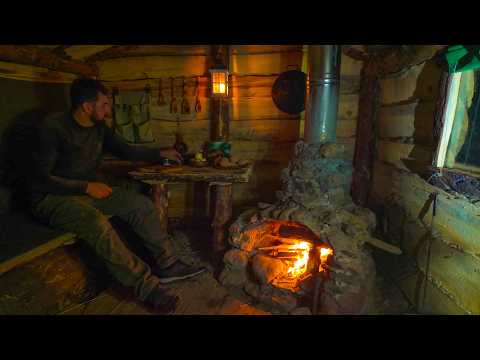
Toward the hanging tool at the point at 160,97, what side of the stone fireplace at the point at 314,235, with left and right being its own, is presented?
right

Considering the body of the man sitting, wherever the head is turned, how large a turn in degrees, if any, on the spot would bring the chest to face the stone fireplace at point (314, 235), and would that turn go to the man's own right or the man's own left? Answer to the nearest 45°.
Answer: approximately 45° to the man's own left

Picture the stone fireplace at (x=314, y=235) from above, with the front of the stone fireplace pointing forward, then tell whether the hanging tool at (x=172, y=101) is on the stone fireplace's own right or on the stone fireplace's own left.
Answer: on the stone fireplace's own right

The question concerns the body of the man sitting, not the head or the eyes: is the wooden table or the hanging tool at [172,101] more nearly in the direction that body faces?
the wooden table

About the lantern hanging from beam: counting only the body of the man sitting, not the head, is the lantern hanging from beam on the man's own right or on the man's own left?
on the man's own left

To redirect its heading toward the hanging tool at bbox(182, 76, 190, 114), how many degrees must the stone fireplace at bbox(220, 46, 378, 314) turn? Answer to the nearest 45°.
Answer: approximately 90° to its right

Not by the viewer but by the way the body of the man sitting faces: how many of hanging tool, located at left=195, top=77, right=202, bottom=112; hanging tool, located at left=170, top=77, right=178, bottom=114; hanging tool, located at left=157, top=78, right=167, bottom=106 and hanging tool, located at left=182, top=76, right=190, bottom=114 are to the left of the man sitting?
4

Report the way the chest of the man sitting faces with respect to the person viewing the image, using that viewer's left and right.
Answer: facing the viewer and to the right of the viewer

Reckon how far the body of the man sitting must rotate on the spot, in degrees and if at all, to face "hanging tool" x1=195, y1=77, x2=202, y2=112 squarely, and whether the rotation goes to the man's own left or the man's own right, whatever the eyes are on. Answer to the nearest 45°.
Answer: approximately 90° to the man's own left

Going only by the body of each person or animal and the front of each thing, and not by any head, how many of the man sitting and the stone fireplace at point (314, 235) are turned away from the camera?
0

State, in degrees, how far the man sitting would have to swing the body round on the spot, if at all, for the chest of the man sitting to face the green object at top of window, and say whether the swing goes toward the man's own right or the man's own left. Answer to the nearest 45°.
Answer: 0° — they already face it
